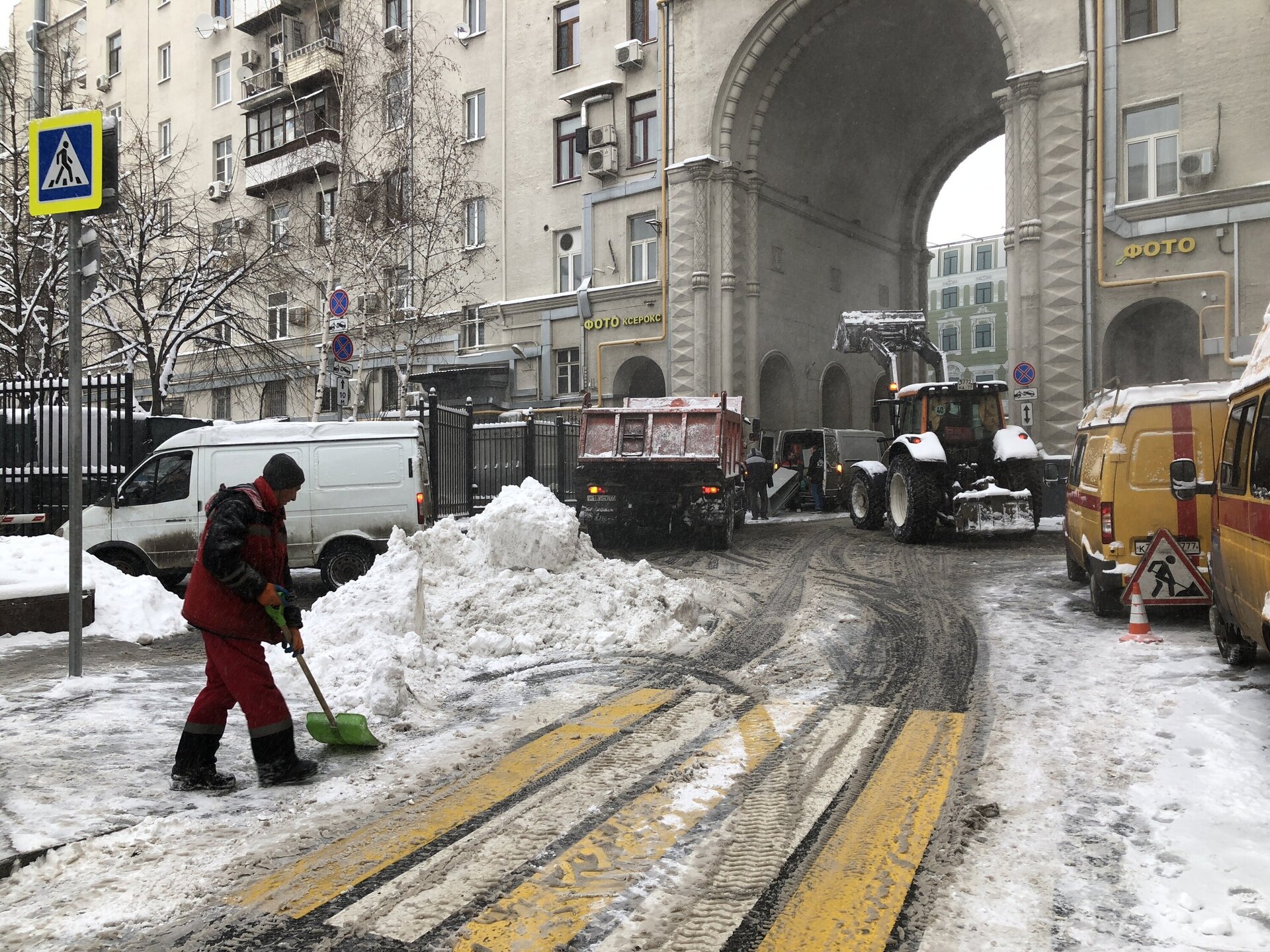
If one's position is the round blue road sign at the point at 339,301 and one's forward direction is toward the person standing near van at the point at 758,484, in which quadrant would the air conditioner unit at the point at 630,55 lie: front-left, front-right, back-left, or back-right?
front-left

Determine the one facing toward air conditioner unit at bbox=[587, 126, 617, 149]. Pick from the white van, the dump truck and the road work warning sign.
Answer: the dump truck

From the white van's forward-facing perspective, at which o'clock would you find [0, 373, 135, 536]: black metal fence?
The black metal fence is roughly at 1 o'clock from the white van.

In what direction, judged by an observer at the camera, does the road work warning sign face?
facing the viewer

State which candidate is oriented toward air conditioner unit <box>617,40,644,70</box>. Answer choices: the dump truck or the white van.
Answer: the dump truck

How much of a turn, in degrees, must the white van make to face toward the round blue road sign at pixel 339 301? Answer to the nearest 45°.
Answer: approximately 90° to its right

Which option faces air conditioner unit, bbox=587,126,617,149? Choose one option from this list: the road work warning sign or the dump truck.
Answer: the dump truck

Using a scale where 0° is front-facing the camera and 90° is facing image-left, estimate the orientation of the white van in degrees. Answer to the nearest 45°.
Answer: approximately 90°

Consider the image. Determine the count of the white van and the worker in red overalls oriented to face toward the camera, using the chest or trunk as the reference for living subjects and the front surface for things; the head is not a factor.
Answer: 0

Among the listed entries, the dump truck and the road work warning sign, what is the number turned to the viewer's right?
0

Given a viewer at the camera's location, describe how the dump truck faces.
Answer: facing away from the viewer
